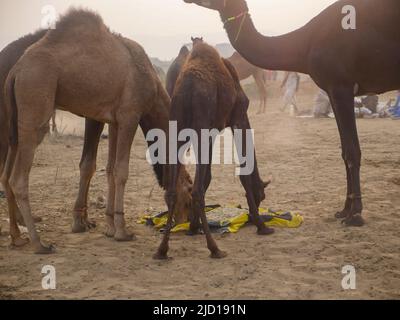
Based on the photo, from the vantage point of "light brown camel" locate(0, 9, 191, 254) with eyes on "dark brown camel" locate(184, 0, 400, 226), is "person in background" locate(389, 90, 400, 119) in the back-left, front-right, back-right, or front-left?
front-left

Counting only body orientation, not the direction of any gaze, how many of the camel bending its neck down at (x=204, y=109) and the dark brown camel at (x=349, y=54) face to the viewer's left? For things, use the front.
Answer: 1

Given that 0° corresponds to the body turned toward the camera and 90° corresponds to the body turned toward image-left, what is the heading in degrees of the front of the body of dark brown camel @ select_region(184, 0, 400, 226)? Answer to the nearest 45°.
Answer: approximately 90°

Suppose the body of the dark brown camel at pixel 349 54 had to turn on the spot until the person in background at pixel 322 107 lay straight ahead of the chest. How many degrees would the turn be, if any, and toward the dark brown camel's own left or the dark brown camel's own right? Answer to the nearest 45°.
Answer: approximately 90° to the dark brown camel's own right
